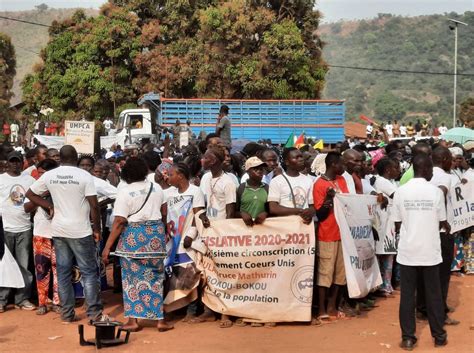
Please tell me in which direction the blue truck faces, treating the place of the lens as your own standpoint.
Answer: facing to the left of the viewer

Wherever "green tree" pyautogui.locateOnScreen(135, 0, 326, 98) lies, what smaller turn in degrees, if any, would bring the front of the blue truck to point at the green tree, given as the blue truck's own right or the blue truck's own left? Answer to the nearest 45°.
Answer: approximately 90° to the blue truck's own right

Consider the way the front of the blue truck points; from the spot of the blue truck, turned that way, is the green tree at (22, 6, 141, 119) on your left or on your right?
on your right

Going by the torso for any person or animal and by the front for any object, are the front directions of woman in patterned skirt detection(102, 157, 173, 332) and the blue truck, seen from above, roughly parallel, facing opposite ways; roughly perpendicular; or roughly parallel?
roughly perpendicular
